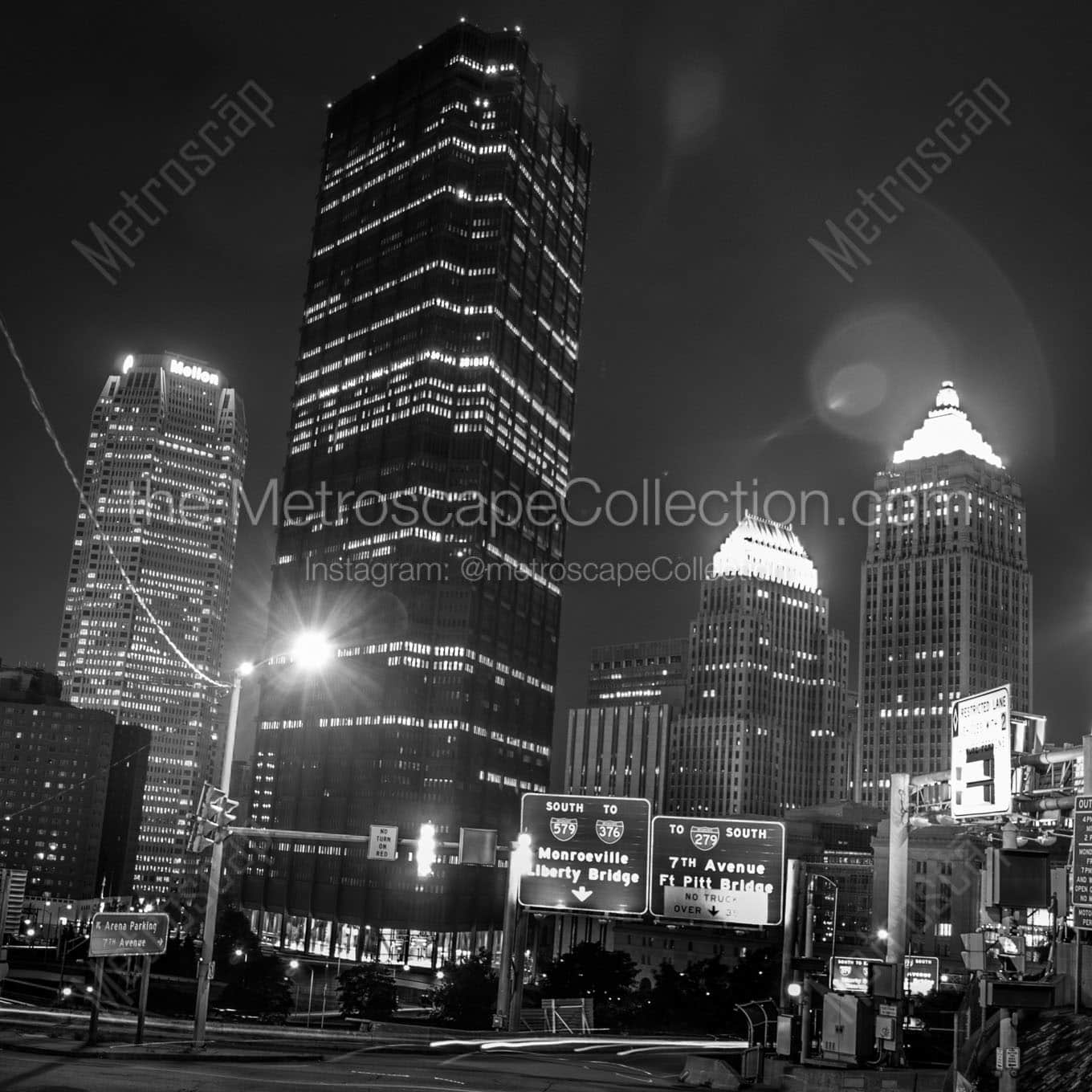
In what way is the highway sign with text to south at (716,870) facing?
toward the camera

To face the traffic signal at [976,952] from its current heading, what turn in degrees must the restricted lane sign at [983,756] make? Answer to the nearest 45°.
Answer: approximately 45° to its left

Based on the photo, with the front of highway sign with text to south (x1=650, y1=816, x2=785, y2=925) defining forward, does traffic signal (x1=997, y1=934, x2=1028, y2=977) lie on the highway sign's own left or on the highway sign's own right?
on the highway sign's own left

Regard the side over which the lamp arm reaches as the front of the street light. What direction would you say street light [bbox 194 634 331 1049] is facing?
to the viewer's right

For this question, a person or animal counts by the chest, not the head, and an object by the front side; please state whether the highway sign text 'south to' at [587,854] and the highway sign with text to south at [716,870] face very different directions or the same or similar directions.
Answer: same or similar directions

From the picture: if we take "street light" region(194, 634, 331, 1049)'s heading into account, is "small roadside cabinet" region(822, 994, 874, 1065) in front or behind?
in front

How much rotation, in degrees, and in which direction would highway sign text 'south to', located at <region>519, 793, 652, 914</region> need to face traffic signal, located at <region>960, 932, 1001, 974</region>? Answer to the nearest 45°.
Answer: approximately 45° to its left

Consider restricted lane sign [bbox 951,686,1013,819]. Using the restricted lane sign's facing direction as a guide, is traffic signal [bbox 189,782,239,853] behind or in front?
in front

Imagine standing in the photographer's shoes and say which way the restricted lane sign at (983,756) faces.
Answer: facing the viewer and to the left of the viewer

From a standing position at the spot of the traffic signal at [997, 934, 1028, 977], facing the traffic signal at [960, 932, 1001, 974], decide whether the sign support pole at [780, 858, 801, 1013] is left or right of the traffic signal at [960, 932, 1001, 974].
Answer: right

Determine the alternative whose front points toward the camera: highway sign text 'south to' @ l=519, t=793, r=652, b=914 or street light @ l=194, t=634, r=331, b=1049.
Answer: the highway sign text 'south to'

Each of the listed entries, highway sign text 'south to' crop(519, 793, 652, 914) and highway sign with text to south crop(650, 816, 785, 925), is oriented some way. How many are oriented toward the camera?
2
